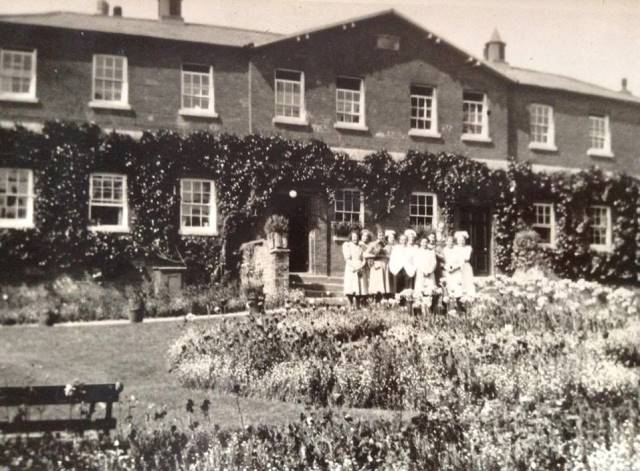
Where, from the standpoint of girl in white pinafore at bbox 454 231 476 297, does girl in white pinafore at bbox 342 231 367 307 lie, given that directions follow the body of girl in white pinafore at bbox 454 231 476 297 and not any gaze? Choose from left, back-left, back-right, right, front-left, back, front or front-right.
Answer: front-right

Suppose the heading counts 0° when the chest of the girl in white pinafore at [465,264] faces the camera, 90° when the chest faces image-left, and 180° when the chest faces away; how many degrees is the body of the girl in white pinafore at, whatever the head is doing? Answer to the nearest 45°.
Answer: approximately 0°

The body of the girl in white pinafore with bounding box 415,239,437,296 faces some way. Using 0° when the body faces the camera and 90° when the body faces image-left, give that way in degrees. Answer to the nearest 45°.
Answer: approximately 0°

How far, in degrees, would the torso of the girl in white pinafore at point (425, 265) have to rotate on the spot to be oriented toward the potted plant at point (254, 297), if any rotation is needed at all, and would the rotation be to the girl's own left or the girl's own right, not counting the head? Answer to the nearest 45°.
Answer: approximately 45° to the girl's own right

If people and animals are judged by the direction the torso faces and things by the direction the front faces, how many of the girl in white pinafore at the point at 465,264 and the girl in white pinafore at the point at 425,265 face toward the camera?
2

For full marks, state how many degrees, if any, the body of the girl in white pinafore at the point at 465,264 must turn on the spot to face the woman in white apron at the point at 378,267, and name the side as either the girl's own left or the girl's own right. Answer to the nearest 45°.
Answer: approximately 45° to the girl's own right

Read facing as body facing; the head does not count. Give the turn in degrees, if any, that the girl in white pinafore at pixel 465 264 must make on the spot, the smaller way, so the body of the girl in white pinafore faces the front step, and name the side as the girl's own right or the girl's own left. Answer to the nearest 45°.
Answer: approximately 45° to the girl's own right

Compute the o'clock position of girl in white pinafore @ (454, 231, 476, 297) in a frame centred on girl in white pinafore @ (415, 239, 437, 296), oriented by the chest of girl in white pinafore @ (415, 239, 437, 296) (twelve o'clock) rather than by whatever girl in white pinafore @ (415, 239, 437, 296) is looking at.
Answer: girl in white pinafore @ (454, 231, 476, 297) is roughly at 8 o'clock from girl in white pinafore @ (415, 239, 437, 296).
